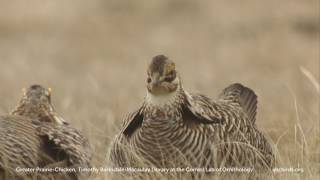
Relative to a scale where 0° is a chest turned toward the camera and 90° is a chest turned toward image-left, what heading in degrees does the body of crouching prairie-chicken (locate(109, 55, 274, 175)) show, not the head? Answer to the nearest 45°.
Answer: approximately 45°

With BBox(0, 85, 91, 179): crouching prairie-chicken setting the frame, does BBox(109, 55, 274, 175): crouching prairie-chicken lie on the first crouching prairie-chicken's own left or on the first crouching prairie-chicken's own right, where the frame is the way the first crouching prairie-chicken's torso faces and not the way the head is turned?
on the first crouching prairie-chicken's own right

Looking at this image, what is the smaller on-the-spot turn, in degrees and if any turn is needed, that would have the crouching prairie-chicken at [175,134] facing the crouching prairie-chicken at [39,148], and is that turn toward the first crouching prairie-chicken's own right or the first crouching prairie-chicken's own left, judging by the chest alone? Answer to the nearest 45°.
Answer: approximately 45° to the first crouching prairie-chicken's own right

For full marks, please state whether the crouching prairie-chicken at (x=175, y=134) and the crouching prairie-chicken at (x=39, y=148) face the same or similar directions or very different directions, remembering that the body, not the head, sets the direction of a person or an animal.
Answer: very different directions
